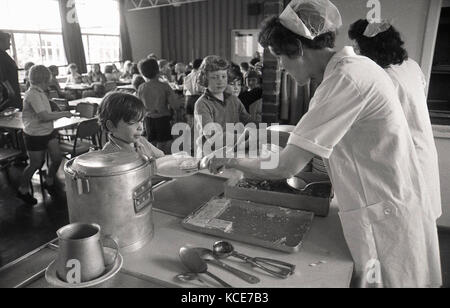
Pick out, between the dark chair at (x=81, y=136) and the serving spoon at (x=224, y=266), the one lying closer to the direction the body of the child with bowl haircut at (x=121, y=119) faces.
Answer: the serving spoon

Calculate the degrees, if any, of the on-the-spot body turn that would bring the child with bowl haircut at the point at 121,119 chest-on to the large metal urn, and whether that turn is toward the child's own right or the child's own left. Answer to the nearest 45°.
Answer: approximately 45° to the child's own right

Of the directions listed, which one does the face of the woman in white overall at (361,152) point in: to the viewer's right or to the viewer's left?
to the viewer's left

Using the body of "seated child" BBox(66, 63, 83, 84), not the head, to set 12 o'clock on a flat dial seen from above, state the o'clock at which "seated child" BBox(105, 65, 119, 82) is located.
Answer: "seated child" BBox(105, 65, 119, 82) is roughly at 8 o'clock from "seated child" BBox(66, 63, 83, 84).

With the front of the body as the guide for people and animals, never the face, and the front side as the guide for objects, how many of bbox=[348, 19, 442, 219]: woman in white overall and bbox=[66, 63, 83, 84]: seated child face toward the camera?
1

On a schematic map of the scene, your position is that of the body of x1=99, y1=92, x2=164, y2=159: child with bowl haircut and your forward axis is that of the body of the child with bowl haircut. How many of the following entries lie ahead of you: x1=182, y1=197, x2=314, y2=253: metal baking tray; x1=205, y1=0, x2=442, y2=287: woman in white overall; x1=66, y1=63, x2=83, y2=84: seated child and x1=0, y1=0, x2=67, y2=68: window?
2

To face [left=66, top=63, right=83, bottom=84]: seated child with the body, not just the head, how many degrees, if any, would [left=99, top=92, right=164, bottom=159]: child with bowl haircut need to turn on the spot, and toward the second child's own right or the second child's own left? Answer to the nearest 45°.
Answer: approximately 135° to the second child's own left

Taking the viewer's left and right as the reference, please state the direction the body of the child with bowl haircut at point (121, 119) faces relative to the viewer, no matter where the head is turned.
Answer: facing the viewer and to the right of the viewer

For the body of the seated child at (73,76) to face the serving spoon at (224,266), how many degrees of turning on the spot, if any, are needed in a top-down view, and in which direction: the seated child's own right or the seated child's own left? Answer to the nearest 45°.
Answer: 0° — they already face it

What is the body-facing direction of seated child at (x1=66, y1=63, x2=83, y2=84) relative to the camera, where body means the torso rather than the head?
toward the camera

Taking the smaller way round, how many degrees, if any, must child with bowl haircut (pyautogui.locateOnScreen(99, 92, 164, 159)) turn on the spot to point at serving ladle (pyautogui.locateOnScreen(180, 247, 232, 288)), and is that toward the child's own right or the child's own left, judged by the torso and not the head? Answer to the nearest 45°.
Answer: approximately 45° to the child's own right

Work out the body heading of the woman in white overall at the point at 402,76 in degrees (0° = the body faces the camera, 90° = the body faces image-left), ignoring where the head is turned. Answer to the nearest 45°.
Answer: approximately 135°
